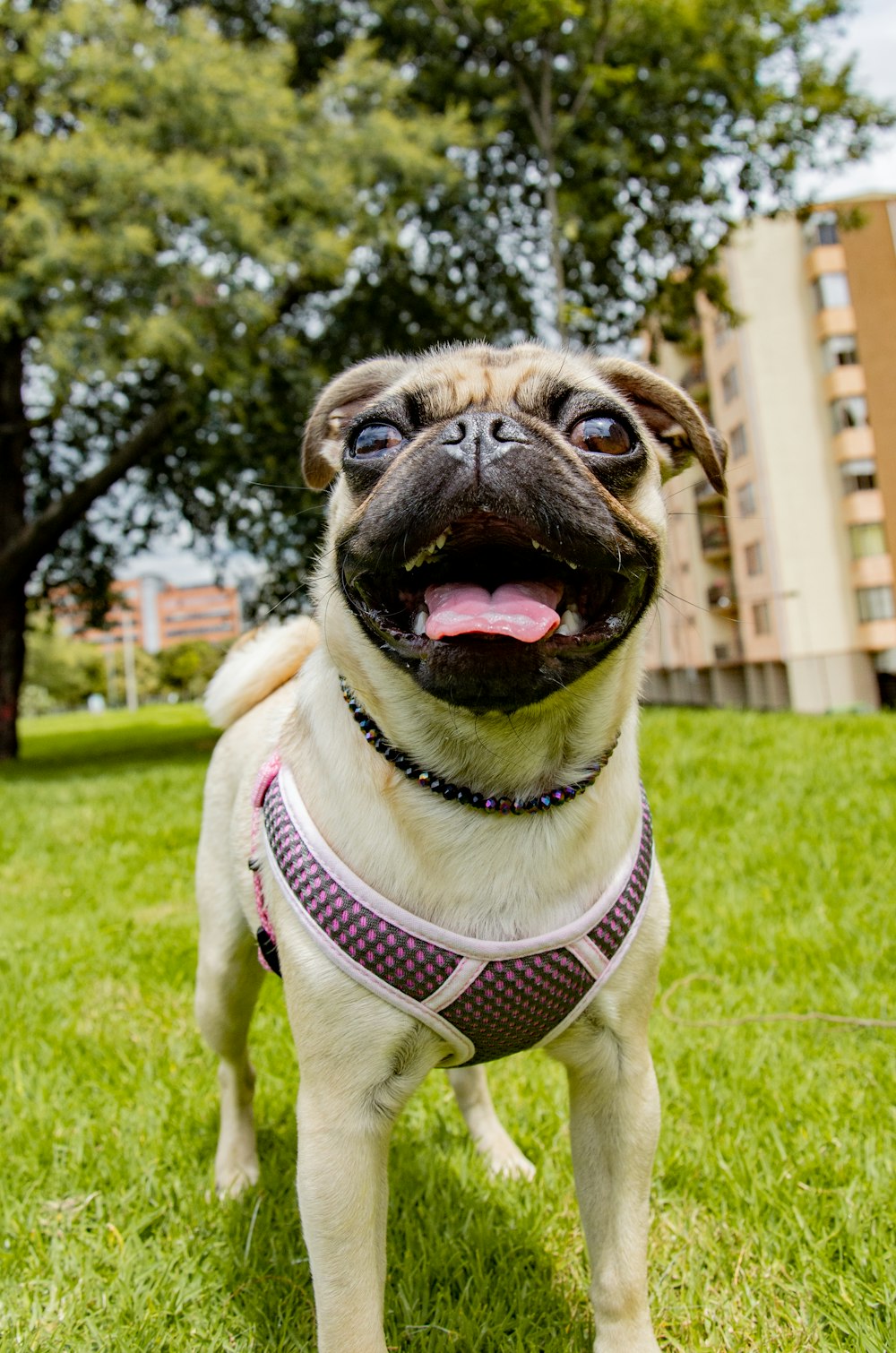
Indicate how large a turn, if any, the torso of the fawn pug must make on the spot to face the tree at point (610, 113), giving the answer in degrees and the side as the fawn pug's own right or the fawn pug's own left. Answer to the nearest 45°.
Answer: approximately 180°

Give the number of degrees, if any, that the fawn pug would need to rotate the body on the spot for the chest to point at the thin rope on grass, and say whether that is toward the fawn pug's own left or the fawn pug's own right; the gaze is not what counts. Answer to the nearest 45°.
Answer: approximately 135° to the fawn pug's own left

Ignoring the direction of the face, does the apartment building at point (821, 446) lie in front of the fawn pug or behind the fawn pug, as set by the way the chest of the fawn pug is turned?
behind

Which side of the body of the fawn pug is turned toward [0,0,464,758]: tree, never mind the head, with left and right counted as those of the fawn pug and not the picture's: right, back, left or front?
back

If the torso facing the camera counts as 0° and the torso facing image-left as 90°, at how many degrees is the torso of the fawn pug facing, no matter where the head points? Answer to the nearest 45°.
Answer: approximately 0°
